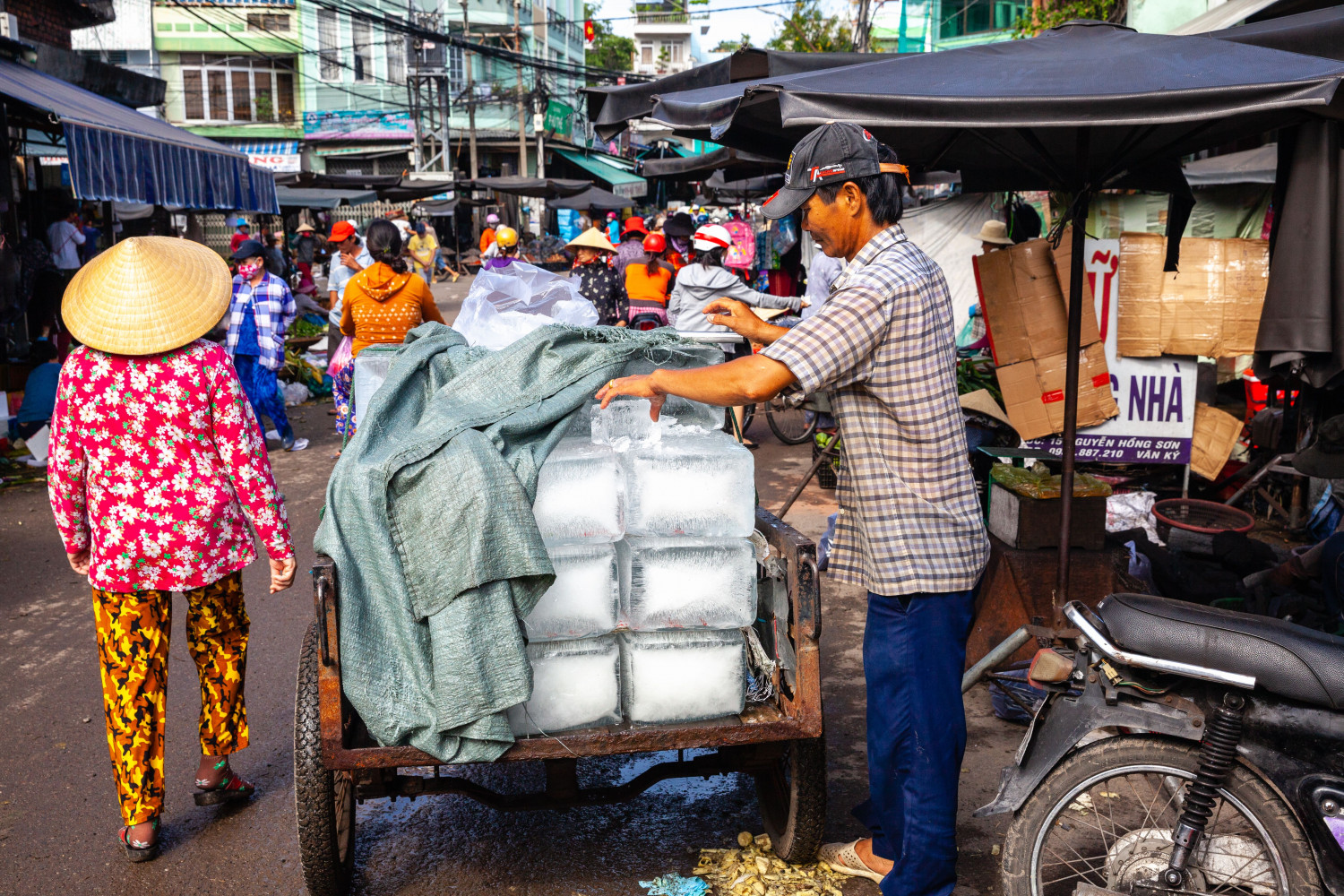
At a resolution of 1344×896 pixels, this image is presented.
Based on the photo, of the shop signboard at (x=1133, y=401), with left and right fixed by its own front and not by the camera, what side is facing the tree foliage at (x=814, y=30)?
back

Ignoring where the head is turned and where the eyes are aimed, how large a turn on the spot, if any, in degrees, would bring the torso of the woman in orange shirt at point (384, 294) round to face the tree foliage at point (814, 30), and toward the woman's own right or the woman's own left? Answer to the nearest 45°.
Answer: approximately 45° to the woman's own right

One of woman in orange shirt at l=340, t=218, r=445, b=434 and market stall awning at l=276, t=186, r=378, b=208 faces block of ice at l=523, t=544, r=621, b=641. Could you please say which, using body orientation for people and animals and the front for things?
the market stall awning

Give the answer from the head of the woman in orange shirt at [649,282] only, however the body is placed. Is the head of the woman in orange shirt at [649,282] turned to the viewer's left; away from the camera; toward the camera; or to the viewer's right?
away from the camera

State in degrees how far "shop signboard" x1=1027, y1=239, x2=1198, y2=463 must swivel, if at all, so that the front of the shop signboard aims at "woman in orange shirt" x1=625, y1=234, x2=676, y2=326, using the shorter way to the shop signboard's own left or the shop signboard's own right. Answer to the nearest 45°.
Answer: approximately 135° to the shop signboard's own right

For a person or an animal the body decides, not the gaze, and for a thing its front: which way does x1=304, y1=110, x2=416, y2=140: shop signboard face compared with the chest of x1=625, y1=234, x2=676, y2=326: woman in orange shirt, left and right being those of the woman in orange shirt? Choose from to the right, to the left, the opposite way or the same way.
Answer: the opposite way

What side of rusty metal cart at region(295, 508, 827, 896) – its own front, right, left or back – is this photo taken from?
back

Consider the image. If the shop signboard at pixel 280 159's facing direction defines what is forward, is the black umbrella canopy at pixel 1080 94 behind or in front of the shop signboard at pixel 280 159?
in front

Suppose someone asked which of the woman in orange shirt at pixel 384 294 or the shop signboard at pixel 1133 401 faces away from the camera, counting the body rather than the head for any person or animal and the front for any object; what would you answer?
the woman in orange shirt

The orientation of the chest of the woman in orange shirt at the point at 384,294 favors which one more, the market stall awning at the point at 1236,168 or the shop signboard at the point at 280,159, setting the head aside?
the shop signboard

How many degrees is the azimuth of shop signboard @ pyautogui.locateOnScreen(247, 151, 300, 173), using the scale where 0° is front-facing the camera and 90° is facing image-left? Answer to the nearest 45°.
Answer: approximately 0°

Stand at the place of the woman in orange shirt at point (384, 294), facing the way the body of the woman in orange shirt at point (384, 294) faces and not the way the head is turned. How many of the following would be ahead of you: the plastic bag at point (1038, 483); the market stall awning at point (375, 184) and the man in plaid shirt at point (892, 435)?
1
